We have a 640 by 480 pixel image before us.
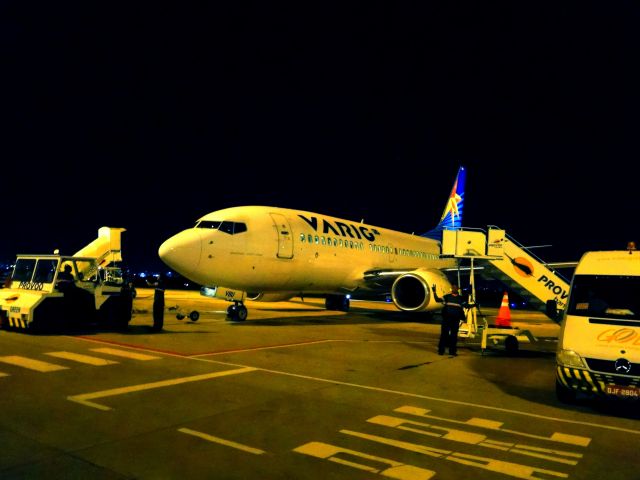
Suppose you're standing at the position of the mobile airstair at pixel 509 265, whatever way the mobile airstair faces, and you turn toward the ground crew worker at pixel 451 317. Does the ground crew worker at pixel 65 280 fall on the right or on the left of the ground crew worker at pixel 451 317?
right

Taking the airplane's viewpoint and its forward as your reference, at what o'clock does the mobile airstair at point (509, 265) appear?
The mobile airstair is roughly at 9 o'clock from the airplane.

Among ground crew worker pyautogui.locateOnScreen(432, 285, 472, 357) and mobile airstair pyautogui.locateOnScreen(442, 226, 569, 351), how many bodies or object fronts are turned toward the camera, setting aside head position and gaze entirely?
0

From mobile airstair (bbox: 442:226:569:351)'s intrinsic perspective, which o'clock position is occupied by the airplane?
The airplane is roughly at 1 o'clock from the mobile airstair.

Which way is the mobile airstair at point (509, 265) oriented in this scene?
to the viewer's left
